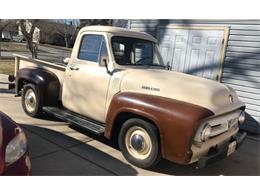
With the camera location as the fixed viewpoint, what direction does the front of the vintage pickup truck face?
facing the viewer and to the right of the viewer

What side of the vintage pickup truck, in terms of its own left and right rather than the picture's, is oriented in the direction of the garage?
left
